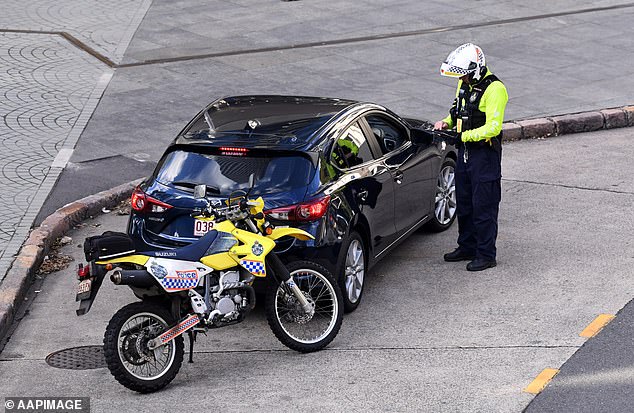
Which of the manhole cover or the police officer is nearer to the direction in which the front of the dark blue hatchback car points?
the police officer

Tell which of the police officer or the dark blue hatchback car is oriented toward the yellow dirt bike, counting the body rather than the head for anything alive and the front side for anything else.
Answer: the police officer

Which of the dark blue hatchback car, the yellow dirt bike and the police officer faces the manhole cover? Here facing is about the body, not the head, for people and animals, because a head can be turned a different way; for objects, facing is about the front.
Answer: the police officer

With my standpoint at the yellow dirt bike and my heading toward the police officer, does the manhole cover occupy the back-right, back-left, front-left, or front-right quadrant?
back-left

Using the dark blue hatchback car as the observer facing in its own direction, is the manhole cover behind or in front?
behind

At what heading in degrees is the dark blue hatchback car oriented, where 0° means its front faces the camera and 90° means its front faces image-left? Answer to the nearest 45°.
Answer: approximately 225°

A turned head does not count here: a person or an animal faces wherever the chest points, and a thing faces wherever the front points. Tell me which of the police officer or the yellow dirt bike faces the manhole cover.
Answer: the police officer

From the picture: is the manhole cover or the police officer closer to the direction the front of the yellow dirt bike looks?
the police officer

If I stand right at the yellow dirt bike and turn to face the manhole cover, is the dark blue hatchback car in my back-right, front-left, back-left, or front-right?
back-right

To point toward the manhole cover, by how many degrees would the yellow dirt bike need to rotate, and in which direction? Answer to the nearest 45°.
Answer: approximately 135° to its left

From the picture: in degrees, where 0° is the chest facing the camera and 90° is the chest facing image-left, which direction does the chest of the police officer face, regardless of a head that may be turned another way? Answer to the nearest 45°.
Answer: approximately 45°

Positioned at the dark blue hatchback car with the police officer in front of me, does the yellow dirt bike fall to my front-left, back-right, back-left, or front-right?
back-right

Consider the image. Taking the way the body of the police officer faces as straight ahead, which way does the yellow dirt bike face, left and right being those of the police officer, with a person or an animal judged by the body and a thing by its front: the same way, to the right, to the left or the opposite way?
the opposite way
